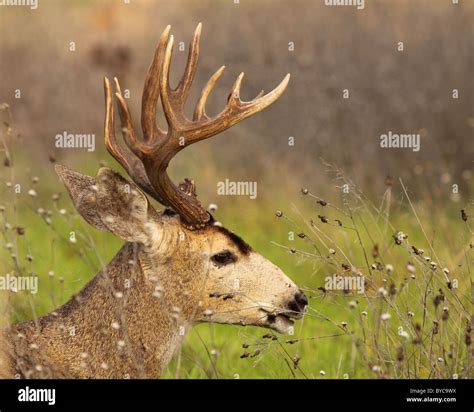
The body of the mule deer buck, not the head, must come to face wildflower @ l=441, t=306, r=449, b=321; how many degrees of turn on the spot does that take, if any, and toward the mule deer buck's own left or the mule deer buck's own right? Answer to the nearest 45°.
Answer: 0° — it already faces it

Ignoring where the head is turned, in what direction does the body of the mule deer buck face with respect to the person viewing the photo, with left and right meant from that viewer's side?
facing to the right of the viewer
